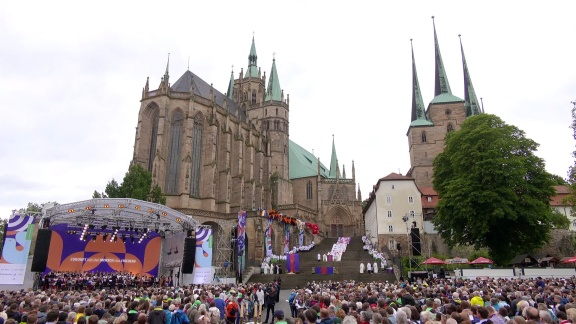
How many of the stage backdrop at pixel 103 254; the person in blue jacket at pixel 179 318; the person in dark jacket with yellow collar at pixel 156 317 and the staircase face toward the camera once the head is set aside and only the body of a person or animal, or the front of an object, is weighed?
2

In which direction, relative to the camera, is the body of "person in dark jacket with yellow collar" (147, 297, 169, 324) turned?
away from the camera

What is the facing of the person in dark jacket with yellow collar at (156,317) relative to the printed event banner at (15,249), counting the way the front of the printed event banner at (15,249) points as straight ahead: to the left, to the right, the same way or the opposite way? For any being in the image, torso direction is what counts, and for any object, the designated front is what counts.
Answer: the opposite way

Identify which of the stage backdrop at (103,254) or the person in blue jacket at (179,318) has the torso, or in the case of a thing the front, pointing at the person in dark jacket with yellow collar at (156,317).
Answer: the stage backdrop

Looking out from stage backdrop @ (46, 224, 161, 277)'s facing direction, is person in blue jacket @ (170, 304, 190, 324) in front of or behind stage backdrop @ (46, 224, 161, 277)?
in front

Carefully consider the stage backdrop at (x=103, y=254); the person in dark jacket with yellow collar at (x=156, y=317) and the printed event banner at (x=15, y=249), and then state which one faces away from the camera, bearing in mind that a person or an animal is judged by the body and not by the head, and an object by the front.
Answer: the person in dark jacket with yellow collar

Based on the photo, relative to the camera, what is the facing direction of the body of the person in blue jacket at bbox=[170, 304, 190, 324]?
away from the camera

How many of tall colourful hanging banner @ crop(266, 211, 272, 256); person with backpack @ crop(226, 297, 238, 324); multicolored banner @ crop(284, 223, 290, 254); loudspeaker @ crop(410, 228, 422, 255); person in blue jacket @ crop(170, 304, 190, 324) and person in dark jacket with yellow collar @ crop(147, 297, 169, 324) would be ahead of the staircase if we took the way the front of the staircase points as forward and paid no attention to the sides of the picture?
3

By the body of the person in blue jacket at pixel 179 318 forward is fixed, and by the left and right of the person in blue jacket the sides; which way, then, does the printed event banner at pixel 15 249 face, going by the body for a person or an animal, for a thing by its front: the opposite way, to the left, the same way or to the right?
the opposite way

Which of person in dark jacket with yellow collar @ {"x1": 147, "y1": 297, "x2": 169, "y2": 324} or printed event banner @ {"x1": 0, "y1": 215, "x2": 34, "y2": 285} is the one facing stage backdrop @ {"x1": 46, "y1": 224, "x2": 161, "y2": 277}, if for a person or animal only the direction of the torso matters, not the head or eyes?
the person in dark jacket with yellow collar

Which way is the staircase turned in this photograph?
toward the camera

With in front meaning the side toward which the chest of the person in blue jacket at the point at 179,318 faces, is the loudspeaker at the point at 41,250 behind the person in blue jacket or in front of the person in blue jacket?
in front

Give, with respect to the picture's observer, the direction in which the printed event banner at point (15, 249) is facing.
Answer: facing the viewer

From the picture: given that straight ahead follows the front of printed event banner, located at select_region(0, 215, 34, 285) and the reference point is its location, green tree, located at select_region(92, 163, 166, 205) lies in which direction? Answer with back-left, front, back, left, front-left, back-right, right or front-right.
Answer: back-left
